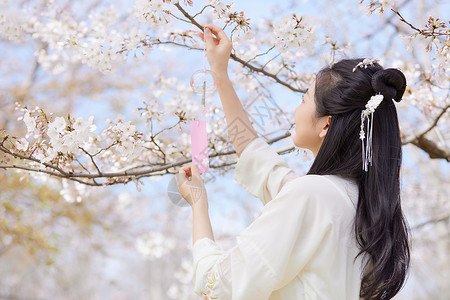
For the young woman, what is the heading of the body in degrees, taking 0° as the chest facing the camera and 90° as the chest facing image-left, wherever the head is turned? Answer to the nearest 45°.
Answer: approximately 135°

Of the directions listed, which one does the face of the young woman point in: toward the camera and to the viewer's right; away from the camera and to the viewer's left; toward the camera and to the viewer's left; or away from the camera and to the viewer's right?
away from the camera and to the viewer's left

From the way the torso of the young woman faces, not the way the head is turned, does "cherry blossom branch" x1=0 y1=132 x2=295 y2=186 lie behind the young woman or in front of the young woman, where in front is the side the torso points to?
in front
